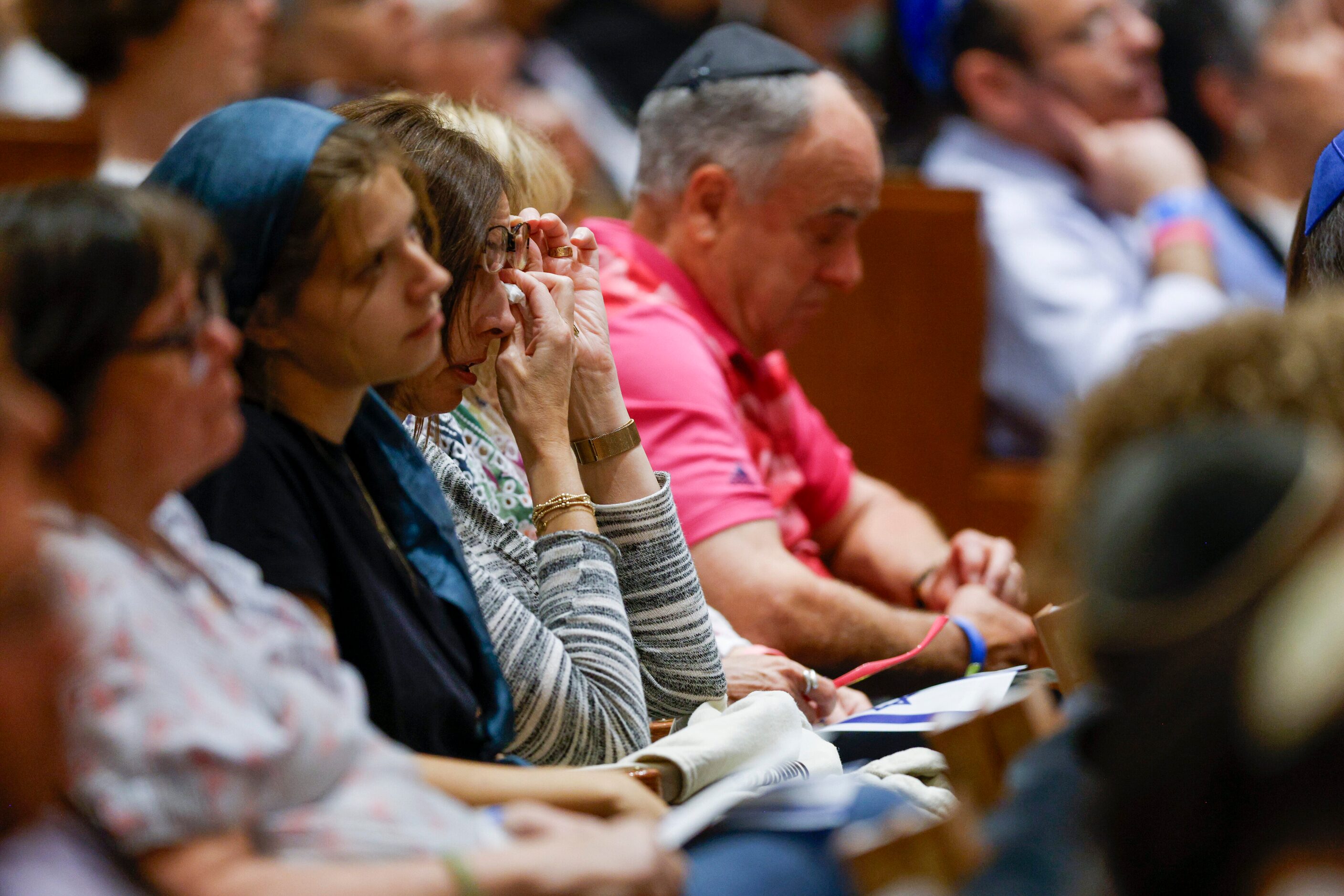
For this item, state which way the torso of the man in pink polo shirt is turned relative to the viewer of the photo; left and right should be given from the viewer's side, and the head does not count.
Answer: facing to the right of the viewer

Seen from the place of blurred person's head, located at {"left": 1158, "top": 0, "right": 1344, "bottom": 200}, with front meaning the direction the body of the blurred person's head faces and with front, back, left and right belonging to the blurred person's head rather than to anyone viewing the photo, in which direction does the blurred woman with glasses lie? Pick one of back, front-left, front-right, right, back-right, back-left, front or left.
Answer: right

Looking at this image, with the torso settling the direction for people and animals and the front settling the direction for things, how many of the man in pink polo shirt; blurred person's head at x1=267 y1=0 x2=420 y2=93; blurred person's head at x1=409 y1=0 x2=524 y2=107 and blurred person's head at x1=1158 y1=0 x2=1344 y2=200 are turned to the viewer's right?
4

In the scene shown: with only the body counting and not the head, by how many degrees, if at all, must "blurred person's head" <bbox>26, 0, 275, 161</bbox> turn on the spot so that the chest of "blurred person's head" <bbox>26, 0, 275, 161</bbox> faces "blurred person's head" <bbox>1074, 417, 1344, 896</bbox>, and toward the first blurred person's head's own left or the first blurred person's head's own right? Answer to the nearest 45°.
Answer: approximately 90° to the first blurred person's head's own right

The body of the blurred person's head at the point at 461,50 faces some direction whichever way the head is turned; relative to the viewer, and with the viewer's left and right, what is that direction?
facing to the right of the viewer

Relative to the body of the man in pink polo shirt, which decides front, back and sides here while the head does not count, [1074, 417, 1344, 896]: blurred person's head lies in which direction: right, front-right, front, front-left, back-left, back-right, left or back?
right

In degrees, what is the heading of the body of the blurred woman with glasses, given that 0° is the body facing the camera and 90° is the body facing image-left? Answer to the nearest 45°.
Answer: approximately 270°

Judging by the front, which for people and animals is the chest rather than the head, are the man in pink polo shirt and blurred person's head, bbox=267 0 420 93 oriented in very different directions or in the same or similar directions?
same or similar directions

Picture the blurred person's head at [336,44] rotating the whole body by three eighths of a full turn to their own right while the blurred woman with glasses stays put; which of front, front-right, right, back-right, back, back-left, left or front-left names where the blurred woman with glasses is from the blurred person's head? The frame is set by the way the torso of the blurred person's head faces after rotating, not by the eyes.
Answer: front-left

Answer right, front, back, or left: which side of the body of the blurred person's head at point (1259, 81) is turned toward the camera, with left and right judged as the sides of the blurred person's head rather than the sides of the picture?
right

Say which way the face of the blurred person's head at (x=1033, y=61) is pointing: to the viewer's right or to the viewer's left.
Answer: to the viewer's right

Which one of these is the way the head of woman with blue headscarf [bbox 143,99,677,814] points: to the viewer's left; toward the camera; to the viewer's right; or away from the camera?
to the viewer's right

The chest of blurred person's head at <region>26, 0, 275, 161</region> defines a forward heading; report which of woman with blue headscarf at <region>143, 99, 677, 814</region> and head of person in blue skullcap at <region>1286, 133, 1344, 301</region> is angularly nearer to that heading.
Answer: the head of person in blue skullcap

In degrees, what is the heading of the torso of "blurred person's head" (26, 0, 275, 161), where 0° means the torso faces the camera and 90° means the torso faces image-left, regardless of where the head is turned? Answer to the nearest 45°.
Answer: approximately 270°
